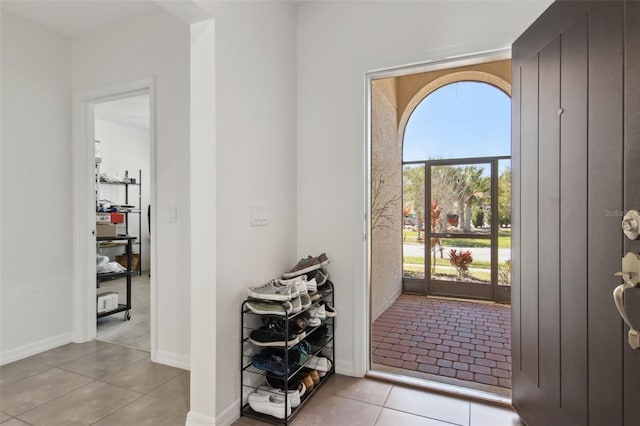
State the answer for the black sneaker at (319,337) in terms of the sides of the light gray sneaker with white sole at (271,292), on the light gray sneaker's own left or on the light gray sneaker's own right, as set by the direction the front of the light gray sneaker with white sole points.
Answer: on the light gray sneaker's own right

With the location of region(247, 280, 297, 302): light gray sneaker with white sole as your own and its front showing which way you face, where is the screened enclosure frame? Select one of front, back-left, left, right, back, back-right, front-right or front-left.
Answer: back-right

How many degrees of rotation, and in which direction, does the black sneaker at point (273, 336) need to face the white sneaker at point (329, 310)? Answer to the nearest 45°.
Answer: approximately 135° to its right

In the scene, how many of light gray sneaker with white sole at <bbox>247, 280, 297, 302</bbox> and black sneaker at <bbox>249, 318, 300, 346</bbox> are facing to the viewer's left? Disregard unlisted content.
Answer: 2

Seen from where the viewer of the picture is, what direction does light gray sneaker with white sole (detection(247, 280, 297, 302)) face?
facing to the left of the viewer

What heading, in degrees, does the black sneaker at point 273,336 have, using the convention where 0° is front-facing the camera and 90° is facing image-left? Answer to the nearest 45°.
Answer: approximately 90°

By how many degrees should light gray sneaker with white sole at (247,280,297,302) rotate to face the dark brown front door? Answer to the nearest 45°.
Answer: approximately 135° to its left

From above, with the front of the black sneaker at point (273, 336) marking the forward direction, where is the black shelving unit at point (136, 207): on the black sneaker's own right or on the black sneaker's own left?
on the black sneaker's own right

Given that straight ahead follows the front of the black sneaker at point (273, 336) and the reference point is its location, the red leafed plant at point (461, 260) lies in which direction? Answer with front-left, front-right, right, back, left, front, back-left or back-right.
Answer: back-right
